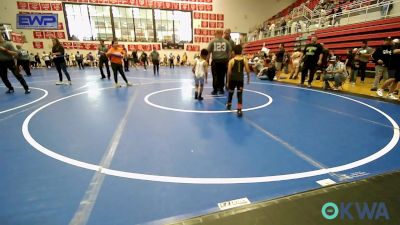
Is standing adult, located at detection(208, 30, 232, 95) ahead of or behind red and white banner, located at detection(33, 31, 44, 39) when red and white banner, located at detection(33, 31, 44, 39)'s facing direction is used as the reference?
ahead

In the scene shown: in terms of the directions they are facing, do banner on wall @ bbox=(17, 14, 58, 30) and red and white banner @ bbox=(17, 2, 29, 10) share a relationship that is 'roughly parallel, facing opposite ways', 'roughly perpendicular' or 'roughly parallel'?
roughly parallel

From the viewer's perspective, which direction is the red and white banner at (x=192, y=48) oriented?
toward the camera

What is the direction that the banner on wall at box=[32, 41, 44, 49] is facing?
toward the camera

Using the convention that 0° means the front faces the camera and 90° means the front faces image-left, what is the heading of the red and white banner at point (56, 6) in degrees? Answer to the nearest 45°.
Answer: approximately 0°

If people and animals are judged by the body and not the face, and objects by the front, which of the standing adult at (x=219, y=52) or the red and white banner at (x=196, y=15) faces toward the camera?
the red and white banner

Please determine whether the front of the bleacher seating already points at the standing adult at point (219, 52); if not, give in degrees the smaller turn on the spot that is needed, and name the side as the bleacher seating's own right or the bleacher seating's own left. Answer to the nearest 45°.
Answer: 0° — it already faces them

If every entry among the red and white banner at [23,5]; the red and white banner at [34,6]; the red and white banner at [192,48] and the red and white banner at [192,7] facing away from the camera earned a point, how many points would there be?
0

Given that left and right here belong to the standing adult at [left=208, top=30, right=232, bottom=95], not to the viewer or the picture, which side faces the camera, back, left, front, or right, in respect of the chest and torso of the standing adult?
back

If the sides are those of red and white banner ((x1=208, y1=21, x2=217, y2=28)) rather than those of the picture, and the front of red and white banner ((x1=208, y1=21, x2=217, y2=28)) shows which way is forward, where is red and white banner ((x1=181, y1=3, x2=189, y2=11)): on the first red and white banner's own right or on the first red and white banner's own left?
on the first red and white banner's own right

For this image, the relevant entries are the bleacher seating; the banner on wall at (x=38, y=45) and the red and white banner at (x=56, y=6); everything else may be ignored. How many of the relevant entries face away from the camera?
0

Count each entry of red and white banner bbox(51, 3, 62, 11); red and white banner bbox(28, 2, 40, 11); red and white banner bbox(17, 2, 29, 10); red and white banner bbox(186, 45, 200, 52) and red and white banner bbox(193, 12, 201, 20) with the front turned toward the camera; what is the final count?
5

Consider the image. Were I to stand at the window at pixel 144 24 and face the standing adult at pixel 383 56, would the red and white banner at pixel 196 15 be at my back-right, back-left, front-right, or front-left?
front-left

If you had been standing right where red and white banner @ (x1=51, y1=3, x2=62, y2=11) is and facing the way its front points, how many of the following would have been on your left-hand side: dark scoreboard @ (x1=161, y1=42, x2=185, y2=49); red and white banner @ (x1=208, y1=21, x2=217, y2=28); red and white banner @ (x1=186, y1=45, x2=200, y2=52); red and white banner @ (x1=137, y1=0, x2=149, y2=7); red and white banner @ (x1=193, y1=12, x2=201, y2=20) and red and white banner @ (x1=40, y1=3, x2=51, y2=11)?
5

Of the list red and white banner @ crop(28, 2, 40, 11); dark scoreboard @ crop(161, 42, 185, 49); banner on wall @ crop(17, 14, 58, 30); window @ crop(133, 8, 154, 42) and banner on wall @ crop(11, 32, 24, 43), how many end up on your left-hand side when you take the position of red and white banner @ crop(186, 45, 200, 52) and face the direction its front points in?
0

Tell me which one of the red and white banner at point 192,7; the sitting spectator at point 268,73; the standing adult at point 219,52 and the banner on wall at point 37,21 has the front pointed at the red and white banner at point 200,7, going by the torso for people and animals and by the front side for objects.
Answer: the standing adult

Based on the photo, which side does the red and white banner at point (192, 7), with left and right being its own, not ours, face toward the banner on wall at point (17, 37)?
right

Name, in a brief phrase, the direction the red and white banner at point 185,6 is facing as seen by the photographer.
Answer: facing the viewer

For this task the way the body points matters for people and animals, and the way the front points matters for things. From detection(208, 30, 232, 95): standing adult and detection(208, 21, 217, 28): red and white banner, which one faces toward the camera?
the red and white banner
